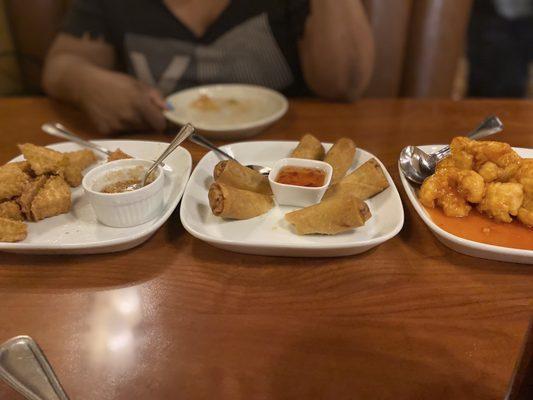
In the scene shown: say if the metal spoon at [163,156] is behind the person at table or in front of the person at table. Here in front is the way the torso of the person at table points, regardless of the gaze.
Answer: in front

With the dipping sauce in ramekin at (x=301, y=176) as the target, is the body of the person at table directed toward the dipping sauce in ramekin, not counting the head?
yes

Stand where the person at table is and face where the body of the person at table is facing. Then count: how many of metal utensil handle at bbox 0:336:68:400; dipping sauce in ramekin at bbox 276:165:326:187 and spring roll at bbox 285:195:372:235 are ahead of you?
3

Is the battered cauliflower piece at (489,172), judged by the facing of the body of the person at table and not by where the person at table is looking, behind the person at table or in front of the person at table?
in front

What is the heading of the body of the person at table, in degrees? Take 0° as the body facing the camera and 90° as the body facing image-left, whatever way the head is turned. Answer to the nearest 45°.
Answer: approximately 0°

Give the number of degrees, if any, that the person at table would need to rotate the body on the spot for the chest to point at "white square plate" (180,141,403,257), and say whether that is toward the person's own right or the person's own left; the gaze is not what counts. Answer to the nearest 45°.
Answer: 0° — they already face it

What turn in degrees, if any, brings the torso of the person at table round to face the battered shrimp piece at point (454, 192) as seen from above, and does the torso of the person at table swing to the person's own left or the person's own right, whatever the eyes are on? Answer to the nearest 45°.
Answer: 0° — they already face it

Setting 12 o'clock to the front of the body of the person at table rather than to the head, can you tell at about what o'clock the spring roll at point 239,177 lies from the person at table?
The spring roll is roughly at 12 o'clock from the person at table.

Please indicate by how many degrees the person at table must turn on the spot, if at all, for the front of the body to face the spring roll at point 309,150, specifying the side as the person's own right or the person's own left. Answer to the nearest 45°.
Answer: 0° — they already face it
